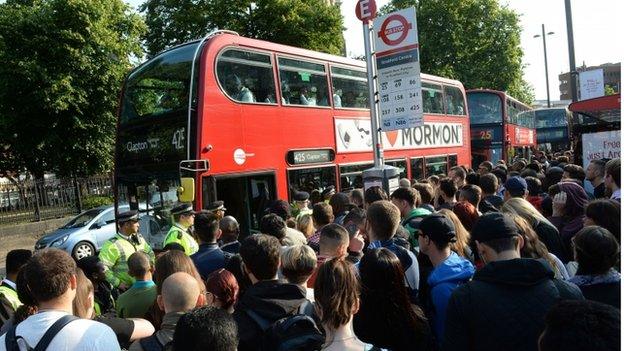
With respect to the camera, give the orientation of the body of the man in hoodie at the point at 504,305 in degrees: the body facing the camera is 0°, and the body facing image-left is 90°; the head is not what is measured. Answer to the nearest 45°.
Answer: approximately 180°

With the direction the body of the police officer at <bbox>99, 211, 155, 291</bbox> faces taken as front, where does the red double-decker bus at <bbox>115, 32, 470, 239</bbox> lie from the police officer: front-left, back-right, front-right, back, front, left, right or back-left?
left

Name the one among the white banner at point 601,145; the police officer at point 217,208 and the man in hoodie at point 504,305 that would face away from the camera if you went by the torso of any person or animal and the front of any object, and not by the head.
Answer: the man in hoodie

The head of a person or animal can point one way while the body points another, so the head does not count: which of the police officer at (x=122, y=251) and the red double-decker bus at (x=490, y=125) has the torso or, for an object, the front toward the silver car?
the red double-decker bus

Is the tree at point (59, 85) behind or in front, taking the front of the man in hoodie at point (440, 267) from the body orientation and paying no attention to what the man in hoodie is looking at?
in front

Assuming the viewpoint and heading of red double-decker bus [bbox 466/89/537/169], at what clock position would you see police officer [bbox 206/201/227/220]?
The police officer is roughly at 11 o'clock from the red double-decker bus.

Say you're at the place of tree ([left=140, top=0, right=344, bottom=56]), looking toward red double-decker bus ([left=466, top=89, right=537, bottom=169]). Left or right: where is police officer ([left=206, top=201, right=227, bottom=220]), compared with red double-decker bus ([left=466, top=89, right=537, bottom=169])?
right

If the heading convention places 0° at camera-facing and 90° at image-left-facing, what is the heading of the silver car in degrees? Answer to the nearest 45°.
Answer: approximately 45°

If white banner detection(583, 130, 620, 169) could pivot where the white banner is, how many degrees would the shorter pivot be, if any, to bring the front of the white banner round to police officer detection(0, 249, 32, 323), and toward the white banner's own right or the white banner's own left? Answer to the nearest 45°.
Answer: approximately 45° to the white banner's own right
